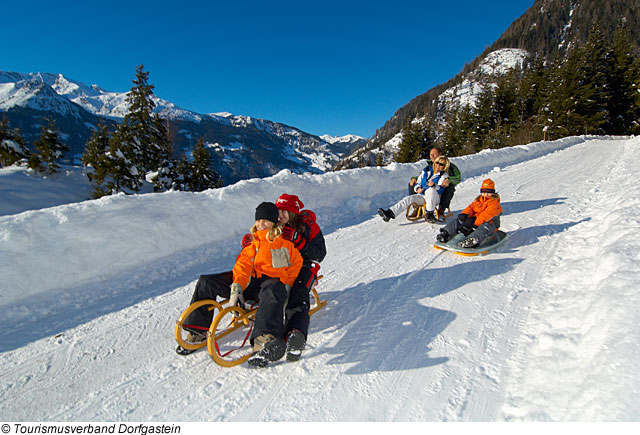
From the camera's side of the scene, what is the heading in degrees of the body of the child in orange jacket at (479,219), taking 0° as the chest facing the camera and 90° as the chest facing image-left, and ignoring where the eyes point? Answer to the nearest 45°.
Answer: approximately 45°

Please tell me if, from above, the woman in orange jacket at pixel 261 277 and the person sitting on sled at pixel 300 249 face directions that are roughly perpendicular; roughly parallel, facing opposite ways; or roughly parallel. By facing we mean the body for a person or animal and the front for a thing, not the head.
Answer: roughly parallel

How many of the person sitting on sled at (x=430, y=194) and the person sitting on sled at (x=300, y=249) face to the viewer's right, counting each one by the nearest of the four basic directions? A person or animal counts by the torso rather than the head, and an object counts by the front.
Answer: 0

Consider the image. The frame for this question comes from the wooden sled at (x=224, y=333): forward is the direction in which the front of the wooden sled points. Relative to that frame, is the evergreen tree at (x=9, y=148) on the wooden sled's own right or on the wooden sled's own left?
on the wooden sled's own right

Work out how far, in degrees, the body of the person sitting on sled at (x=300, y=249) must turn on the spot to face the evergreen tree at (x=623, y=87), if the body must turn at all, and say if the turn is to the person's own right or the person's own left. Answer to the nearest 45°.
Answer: approximately 180°

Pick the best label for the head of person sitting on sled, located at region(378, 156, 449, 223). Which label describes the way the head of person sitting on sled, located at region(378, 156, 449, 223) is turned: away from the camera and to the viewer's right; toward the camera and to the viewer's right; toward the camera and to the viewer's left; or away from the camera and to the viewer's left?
toward the camera and to the viewer's left

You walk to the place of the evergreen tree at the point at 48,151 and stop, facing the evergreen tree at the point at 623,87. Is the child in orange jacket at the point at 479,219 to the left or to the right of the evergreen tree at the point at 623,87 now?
right

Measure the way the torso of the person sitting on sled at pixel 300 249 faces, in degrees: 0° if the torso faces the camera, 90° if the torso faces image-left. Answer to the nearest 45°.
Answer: approximately 45°

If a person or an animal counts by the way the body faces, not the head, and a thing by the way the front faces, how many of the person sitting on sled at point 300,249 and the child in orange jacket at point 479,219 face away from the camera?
0

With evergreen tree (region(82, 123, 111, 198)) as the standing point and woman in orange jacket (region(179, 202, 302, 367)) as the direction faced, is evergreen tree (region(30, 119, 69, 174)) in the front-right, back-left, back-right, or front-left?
back-right

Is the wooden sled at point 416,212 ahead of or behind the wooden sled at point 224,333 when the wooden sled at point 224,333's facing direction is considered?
behind

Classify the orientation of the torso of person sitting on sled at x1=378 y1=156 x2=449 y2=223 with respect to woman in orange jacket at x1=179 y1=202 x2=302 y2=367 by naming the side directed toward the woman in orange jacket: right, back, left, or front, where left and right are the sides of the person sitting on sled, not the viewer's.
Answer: front

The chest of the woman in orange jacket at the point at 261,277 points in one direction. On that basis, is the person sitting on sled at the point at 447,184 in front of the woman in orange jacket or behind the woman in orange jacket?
behind

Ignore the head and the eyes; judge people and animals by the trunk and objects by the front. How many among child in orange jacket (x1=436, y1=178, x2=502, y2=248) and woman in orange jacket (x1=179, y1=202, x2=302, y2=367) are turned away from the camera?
0

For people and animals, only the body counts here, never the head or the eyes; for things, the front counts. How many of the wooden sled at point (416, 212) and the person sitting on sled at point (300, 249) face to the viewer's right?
0

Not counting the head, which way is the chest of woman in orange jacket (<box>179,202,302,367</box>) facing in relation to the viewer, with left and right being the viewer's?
facing the viewer and to the left of the viewer

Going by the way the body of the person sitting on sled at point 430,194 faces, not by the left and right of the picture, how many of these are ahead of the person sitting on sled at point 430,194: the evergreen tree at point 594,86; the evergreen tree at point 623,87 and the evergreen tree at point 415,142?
0

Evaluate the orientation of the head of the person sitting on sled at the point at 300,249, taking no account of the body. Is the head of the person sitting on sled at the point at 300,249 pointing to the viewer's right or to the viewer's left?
to the viewer's left
